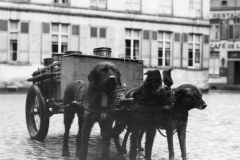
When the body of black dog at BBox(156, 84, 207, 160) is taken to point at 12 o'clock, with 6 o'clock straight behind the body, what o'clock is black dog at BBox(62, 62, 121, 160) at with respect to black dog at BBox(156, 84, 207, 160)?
black dog at BBox(62, 62, 121, 160) is roughly at 4 o'clock from black dog at BBox(156, 84, 207, 160).

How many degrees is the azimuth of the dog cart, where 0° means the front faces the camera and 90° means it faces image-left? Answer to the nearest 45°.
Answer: approximately 315°

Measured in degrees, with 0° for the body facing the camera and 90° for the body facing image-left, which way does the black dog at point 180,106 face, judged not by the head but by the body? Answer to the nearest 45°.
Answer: approximately 315°

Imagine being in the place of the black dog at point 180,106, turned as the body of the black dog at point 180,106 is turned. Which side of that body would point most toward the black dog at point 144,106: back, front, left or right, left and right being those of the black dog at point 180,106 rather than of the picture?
right

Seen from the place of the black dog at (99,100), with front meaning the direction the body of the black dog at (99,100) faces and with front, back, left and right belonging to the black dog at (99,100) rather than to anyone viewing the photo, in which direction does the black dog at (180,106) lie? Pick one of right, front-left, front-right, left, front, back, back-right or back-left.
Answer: front-left

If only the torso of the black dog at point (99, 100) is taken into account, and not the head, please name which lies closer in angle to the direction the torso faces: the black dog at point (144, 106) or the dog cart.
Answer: the black dog

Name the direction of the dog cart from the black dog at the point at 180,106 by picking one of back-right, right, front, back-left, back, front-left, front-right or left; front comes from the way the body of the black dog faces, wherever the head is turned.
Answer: back

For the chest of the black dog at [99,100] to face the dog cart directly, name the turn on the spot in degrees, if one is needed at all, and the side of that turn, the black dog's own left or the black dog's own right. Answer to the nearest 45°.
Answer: approximately 135° to the black dog's own left

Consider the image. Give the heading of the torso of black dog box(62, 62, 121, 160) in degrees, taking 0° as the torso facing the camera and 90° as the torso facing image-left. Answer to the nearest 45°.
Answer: approximately 315°

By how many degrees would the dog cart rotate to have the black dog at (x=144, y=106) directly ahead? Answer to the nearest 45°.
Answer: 0° — it already faces it
